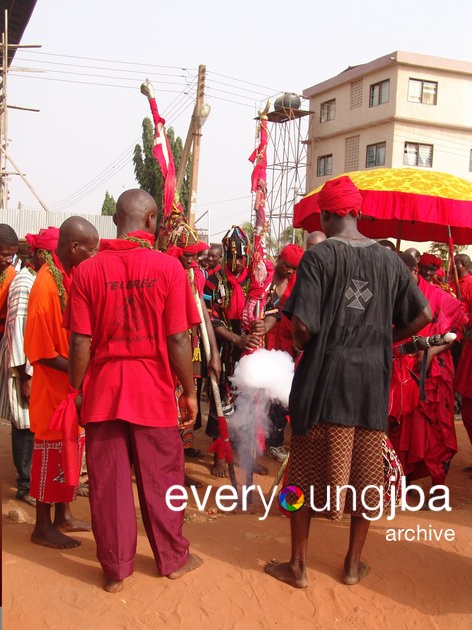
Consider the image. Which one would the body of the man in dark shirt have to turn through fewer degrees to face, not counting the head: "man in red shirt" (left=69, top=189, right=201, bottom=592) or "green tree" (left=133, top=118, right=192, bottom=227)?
the green tree

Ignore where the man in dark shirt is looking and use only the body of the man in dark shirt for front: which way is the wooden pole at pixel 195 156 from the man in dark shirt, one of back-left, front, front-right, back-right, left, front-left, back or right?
front-left

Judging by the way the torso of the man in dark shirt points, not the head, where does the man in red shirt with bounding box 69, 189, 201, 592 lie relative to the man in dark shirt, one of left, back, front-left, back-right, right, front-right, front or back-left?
left

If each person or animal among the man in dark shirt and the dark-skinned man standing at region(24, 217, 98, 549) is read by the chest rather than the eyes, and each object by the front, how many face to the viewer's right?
1

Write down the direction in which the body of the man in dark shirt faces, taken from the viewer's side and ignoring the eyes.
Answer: away from the camera

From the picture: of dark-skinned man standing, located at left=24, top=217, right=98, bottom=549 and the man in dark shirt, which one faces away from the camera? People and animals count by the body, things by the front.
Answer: the man in dark shirt

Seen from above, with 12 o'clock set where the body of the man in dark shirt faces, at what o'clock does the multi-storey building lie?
The multi-storey building is roughly at 12 o'clock from the man in dark shirt.

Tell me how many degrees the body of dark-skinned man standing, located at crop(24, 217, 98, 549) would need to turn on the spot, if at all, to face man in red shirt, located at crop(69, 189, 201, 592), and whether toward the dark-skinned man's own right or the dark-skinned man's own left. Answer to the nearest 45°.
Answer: approximately 45° to the dark-skinned man's own right

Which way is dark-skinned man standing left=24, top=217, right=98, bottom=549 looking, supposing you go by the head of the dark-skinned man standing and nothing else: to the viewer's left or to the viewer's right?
to the viewer's right

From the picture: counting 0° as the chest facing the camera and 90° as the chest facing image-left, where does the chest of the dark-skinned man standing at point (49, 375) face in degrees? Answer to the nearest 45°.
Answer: approximately 270°

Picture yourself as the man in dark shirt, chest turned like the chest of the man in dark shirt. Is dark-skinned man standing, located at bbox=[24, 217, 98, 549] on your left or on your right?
on your left

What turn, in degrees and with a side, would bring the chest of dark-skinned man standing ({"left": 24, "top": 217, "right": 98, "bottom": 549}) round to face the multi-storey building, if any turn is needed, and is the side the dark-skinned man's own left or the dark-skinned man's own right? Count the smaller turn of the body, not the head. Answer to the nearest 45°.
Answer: approximately 45° to the dark-skinned man's own left

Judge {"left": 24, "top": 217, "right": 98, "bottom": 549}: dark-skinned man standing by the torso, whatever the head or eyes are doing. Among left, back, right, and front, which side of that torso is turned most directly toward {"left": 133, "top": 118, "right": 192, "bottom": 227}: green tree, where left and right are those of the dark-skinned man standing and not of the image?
left

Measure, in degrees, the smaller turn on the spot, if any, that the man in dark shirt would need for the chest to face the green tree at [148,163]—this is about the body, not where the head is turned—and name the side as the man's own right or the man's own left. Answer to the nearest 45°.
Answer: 0° — they already face it
